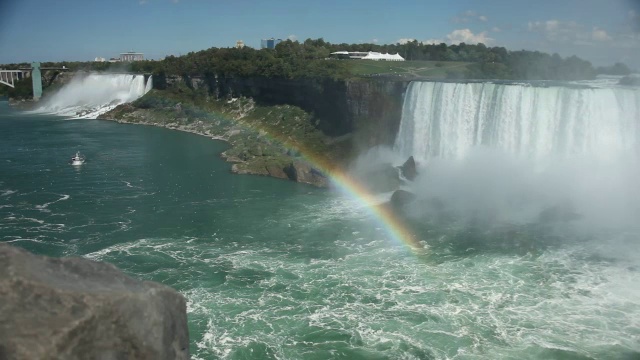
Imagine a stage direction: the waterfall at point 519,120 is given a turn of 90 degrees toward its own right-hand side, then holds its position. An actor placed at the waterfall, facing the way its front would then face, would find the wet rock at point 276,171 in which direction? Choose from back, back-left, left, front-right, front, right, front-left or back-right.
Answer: front

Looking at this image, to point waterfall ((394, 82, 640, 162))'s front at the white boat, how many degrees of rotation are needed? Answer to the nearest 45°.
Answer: approximately 90° to its right

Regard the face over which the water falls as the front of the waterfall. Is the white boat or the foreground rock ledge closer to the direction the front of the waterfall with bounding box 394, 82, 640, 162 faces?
the foreground rock ledge

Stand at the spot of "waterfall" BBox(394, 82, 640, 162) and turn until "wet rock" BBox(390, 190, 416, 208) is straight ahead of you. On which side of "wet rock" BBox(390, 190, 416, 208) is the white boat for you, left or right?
right

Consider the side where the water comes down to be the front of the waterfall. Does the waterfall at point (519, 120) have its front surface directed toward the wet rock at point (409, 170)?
no

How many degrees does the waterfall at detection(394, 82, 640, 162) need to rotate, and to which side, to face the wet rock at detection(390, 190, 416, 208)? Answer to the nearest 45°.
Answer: approximately 45° to its right

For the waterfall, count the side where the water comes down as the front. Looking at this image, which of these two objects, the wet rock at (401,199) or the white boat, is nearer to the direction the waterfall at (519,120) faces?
the wet rock

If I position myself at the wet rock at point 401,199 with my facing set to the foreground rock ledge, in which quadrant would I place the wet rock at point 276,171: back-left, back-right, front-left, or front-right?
back-right

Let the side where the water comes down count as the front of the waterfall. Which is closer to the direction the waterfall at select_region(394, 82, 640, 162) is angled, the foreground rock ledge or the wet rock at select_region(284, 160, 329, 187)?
the foreground rock ledge

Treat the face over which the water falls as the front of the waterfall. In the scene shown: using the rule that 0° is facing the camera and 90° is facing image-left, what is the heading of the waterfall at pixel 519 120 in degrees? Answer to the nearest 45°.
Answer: approximately 0°

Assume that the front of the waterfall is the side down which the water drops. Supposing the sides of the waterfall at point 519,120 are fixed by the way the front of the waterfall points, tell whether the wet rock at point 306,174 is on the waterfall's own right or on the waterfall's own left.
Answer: on the waterfall's own right

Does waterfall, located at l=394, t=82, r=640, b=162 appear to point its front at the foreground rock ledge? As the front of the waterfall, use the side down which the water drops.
yes
